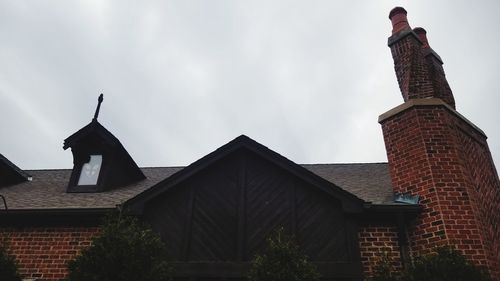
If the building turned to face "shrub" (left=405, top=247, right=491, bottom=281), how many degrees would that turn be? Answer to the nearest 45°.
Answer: approximately 45° to its left

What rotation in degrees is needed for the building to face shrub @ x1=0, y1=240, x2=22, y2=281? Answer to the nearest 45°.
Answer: approximately 90° to its right

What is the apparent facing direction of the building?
toward the camera
